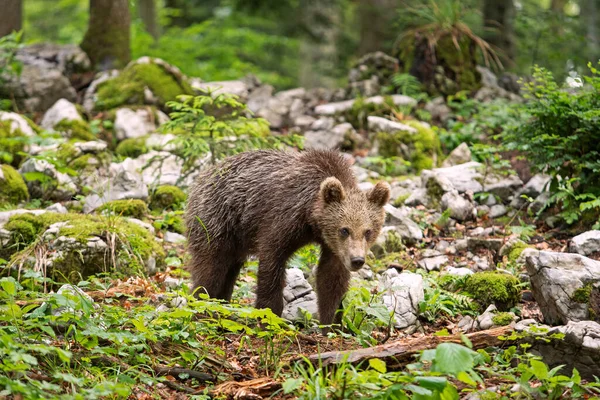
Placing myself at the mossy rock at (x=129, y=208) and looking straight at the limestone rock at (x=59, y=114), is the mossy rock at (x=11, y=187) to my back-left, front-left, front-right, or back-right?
front-left

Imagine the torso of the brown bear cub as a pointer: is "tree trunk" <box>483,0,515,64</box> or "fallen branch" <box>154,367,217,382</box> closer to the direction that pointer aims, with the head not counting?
the fallen branch

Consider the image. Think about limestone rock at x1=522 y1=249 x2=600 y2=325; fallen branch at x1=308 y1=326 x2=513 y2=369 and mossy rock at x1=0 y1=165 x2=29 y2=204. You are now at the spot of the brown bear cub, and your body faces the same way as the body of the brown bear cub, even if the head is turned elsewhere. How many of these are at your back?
1

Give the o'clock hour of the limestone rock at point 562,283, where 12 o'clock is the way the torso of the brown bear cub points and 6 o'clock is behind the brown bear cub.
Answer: The limestone rock is roughly at 11 o'clock from the brown bear cub.

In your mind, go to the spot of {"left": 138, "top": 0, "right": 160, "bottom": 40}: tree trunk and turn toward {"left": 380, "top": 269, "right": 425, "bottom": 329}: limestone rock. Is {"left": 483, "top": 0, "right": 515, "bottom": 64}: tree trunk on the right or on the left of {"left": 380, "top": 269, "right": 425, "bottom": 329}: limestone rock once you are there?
left

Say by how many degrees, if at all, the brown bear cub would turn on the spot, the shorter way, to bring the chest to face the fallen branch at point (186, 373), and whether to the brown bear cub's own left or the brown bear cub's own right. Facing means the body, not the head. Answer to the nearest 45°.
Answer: approximately 45° to the brown bear cub's own right

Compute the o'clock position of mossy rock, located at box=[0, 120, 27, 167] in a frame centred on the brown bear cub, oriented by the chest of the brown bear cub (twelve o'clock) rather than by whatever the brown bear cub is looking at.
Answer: The mossy rock is roughly at 6 o'clock from the brown bear cub.

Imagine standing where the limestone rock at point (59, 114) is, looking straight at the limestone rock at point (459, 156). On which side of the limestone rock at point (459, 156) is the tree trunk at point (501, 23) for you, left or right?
left

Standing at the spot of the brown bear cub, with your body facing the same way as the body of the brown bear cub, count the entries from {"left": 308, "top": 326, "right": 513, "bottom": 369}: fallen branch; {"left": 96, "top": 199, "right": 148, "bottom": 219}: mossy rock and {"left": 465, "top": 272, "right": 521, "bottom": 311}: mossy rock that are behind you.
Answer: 1

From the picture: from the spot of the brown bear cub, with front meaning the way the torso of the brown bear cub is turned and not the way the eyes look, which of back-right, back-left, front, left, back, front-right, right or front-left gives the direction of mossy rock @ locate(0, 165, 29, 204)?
back

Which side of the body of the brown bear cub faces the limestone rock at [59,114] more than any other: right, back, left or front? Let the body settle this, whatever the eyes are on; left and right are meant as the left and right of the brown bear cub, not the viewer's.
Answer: back

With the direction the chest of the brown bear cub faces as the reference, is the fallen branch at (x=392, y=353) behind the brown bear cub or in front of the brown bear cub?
in front

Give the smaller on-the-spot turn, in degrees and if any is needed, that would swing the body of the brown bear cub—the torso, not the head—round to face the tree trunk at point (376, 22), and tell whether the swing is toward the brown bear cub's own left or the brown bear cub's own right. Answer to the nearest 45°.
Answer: approximately 135° to the brown bear cub's own left

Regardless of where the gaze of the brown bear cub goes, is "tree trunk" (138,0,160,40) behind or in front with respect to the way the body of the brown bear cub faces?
behind

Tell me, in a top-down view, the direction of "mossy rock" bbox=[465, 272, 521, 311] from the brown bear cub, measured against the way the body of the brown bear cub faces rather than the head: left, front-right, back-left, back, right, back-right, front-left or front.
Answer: front-left

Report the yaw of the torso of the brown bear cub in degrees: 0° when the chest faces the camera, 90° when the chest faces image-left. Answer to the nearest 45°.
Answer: approximately 315°

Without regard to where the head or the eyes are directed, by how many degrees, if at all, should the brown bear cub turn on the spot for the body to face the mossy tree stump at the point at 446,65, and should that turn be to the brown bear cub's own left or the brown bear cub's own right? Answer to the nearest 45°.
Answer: approximately 135° to the brown bear cub's own left

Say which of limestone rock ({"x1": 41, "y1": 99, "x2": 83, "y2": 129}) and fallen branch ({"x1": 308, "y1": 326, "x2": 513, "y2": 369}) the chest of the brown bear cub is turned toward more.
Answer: the fallen branch

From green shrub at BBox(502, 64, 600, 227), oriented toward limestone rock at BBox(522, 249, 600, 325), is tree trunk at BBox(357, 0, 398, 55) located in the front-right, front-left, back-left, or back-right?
back-right
